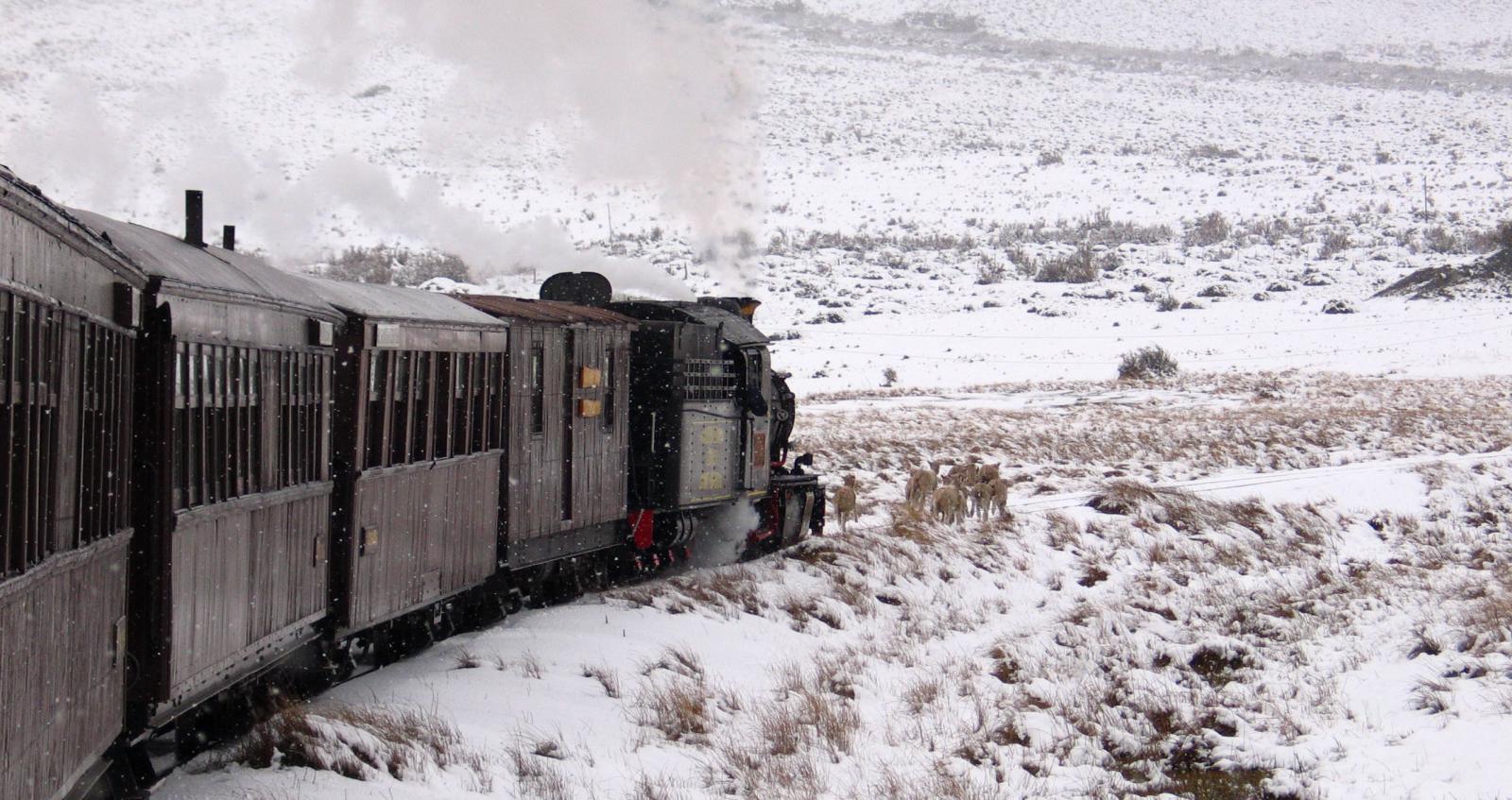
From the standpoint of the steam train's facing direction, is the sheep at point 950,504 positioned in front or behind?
in front

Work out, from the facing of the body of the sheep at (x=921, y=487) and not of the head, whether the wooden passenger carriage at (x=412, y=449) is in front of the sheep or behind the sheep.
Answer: behind

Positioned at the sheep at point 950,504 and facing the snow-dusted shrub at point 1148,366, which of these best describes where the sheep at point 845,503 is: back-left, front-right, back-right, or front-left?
back-left

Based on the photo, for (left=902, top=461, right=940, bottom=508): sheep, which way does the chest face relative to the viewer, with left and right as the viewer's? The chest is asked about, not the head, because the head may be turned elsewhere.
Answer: facing away from the viewer and to the right of the viewer

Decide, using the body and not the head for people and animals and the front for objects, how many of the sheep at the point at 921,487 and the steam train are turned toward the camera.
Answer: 0

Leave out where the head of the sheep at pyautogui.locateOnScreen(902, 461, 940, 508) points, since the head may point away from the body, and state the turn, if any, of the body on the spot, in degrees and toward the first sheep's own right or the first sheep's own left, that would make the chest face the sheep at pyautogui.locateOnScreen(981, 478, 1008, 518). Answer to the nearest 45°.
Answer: approximately 90° to the first sheep's own right

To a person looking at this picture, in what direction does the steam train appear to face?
facing away from the viewer and to the right of the viewer

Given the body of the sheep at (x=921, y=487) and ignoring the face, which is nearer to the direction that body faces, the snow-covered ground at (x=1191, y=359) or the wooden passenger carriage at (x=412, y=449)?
the snow-covered ground
